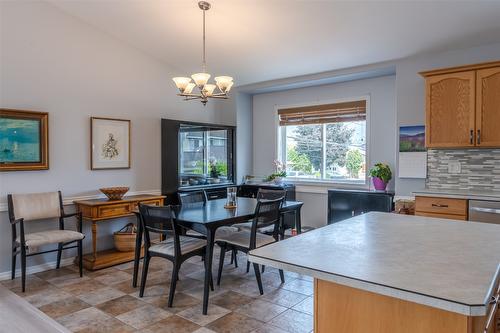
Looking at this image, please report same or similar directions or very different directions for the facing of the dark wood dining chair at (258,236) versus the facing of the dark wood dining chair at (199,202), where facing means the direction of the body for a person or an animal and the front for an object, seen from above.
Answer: very different directions

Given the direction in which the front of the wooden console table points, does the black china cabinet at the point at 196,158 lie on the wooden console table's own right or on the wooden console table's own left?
on the wooden console table's own left

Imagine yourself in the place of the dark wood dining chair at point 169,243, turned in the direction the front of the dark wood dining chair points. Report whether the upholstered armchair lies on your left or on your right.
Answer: on your left

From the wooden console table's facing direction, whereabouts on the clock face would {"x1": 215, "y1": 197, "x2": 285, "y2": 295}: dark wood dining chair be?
The dark wood dining chair is roughly at 12 o'clock from the wooden console table.

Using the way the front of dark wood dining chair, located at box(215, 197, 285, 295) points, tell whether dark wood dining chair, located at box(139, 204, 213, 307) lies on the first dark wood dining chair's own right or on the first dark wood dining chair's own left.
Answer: on the first dark wood dining chair's own left

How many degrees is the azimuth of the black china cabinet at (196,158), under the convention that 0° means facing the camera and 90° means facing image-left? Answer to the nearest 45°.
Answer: approximately 315°

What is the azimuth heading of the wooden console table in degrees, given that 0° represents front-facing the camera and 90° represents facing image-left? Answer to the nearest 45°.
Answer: approximately 315°

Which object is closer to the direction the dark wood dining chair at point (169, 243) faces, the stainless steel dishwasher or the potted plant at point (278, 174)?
the potted plant

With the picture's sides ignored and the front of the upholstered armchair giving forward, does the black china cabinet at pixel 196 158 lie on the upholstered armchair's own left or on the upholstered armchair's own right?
on the upholstered armchair's own left
